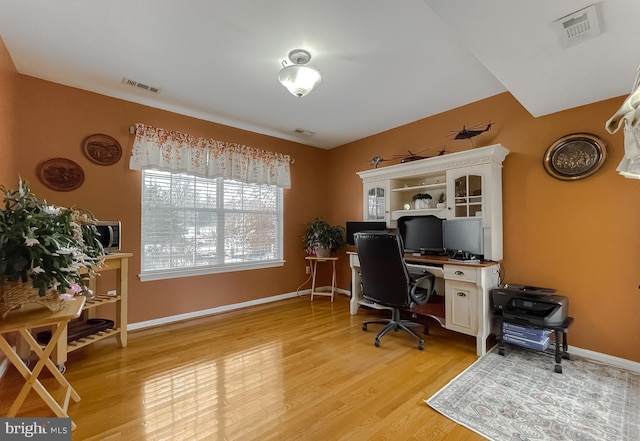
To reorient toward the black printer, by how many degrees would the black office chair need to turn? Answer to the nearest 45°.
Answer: approximately 45° to its right

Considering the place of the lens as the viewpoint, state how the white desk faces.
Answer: facing the viewer and to the left of the viewer

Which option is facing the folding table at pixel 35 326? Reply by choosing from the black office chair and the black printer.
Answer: the black printer

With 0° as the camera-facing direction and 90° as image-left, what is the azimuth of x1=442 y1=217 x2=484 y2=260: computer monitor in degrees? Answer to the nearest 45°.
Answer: approximately 45°

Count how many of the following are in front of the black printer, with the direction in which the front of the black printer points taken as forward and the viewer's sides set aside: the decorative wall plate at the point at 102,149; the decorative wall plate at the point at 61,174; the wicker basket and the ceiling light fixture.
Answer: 4

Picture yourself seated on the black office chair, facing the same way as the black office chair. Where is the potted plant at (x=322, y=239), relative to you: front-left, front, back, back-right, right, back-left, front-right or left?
left

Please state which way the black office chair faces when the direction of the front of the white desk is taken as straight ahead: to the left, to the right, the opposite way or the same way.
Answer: the opposite way

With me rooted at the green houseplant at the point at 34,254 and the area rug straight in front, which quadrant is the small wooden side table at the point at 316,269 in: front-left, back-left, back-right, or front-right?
front-left

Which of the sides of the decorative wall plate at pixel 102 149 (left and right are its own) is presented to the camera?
front

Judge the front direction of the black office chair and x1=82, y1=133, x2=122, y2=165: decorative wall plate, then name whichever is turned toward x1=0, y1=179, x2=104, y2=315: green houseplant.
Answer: the decorative wall plate

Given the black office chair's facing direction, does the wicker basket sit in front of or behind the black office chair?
behind

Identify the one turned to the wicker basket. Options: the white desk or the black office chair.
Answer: the white desk

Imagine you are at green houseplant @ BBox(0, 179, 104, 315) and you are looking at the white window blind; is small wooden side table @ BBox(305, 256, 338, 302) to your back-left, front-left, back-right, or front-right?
front-right

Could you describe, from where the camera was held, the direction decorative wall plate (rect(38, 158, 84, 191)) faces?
facing the viewer

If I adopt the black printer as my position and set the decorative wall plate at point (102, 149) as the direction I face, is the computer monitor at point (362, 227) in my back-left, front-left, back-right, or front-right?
front-right

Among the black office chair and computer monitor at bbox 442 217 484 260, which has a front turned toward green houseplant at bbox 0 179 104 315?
the computer monitor

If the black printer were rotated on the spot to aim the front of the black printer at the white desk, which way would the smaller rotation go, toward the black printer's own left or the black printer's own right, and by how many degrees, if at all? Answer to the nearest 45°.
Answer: approximately 45° to the black printer's own right
